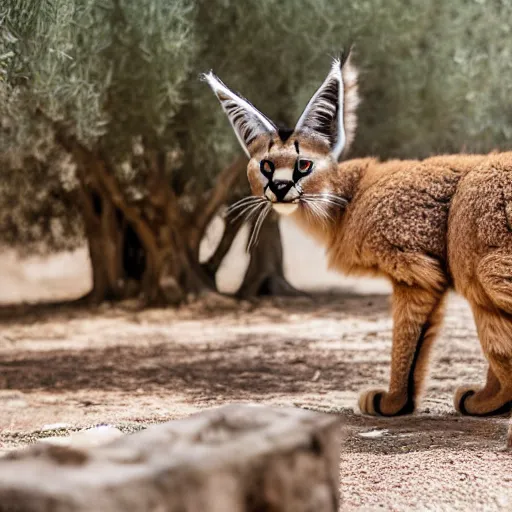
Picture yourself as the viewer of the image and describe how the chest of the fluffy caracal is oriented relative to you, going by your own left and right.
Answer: facing to the left of the viewer

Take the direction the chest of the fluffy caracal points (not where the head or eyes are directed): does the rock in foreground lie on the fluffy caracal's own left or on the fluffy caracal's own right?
on the fluffy caracal's own left
